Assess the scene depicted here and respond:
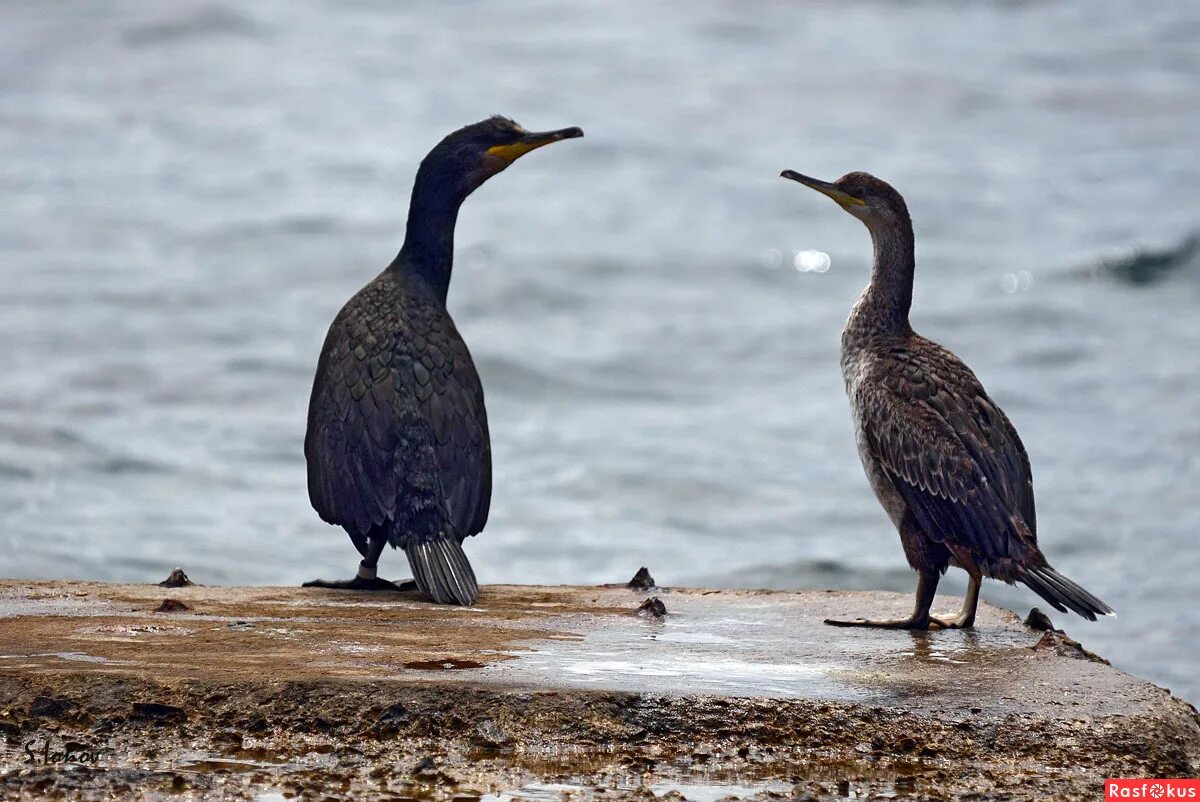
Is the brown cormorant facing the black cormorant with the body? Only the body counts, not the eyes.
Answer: yes

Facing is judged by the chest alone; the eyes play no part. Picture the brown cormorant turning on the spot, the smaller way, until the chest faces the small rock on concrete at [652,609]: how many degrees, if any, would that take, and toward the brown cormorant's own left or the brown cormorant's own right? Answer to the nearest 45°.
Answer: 0° — it already faces it

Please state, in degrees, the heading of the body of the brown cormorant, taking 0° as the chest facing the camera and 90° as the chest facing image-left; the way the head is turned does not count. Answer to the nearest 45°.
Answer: approximately 90°
